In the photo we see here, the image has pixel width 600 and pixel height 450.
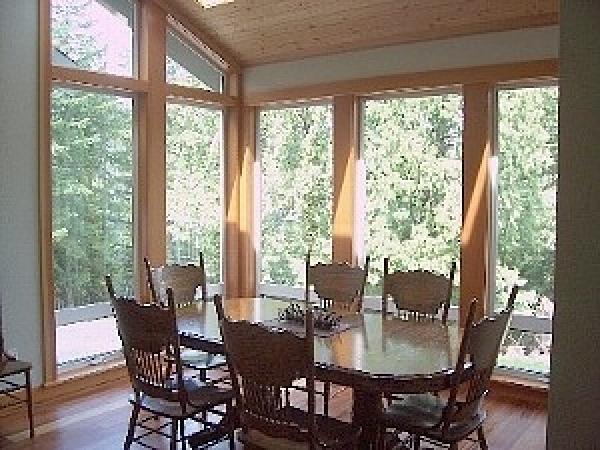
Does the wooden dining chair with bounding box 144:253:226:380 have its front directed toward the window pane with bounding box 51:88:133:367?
no

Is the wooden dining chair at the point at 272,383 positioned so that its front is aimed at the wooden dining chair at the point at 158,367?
no

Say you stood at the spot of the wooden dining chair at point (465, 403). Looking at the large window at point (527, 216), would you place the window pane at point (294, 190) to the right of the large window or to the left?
left

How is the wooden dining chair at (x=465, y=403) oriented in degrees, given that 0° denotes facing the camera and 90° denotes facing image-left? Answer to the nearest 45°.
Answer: approximately 135°

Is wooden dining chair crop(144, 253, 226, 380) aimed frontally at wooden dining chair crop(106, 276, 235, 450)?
no

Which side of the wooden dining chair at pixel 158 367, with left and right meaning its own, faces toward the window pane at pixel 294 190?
front

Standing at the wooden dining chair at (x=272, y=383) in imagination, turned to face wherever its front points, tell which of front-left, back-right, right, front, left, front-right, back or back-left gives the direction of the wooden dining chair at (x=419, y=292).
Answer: front

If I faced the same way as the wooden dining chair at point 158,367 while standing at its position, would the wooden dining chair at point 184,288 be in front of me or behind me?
in front

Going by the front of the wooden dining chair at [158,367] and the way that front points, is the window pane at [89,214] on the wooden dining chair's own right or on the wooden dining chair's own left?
on the wooden dining chair's own left

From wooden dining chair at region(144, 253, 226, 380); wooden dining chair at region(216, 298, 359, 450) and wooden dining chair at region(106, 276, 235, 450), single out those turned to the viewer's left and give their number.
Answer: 0

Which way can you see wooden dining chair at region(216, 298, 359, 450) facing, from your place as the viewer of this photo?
facing away from the viewer and to the right of the viewer

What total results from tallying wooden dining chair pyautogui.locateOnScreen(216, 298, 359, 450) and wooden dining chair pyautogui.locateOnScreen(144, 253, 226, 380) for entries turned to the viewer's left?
0

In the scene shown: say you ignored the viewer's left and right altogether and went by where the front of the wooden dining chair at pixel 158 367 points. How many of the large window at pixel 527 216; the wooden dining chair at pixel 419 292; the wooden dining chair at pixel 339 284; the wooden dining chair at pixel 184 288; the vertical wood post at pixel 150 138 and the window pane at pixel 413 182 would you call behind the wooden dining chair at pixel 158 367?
0

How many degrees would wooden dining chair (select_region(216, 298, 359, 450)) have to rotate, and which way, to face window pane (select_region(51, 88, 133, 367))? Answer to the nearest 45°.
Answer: approximately 90° to its left

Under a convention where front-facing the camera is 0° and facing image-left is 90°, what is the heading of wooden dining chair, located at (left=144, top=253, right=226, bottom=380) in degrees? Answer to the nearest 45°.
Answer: approximately 315°

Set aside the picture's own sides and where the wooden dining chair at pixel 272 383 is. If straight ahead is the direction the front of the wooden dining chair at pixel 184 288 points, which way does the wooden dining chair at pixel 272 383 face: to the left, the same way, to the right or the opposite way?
to the left

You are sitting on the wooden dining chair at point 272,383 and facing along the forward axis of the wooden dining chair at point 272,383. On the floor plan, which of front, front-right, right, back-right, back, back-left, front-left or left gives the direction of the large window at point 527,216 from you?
front

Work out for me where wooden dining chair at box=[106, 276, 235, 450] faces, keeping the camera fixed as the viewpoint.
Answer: facing away from the viewer and to the right of the viewer

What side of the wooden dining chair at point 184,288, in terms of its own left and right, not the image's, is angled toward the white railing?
back
